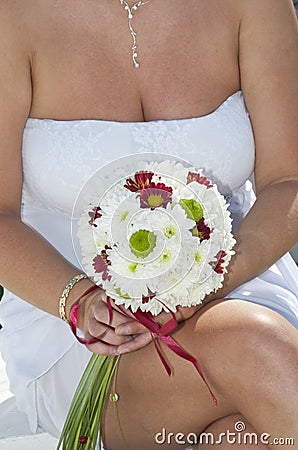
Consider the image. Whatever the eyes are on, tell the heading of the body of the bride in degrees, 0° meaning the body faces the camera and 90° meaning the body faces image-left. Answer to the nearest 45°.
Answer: approximately 0°
